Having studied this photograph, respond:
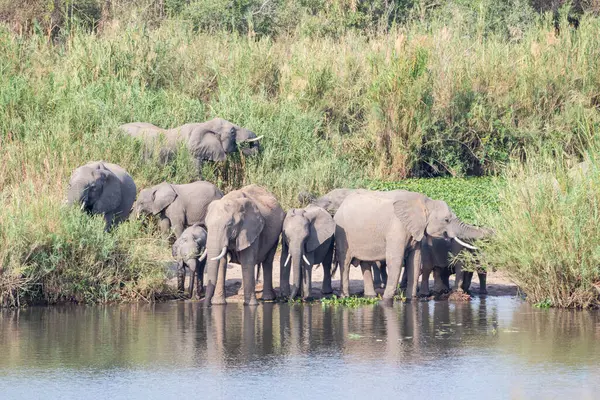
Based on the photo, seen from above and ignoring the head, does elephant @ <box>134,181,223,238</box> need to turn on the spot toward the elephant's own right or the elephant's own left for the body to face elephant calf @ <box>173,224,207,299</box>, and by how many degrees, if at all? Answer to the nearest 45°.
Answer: approximately 90° to the elephant's own left

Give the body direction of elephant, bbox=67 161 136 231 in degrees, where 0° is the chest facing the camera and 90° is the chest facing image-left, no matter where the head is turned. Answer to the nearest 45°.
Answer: approximately 45°

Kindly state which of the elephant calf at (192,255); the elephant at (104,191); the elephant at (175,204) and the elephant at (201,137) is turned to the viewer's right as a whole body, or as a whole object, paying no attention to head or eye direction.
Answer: the elephant at (201,137)

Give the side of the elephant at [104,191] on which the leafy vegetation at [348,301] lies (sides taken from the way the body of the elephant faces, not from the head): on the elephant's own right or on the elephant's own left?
on the elephant's own left

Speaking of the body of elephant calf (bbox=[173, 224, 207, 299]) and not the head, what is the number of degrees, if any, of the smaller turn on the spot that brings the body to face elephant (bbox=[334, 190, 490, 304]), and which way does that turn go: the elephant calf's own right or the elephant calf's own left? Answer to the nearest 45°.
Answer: approximately 90° to the elephant calf's own left

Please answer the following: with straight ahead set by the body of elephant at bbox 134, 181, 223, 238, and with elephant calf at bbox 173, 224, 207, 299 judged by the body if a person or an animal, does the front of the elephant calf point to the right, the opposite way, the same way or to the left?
to the left

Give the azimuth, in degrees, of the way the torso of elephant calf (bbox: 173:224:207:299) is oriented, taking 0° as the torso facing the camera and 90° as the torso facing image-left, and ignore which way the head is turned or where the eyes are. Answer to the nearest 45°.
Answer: approximately 0°

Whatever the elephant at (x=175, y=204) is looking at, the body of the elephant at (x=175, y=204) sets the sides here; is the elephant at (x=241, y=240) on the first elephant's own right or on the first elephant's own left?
on the first elephant's own left

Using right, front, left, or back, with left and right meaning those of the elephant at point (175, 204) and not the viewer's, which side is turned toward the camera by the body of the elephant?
left

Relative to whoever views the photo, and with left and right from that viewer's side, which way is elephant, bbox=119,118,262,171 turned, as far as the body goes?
facing to the right of the viewer

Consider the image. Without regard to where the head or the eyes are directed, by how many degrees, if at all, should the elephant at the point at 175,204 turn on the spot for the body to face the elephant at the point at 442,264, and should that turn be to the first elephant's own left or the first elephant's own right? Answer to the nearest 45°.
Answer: approximately 135° to the first elephant's own left

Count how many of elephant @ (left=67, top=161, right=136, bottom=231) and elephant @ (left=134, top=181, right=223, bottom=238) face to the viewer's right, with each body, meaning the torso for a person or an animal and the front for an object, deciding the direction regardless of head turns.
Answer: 0

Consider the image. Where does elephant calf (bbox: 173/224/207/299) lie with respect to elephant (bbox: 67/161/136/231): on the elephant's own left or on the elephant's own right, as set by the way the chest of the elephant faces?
on the elephant's own left

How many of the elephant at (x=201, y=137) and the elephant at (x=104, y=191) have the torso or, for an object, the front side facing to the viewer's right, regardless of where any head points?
1

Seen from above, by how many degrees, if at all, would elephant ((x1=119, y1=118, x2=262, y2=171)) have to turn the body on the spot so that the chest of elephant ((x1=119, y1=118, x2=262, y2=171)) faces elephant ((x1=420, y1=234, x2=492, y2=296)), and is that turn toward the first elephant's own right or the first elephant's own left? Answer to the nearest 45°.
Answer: approximately 45° to the first elephant's own right

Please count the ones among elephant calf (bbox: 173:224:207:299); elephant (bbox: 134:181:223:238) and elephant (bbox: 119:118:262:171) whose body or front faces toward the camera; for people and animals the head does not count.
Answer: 1

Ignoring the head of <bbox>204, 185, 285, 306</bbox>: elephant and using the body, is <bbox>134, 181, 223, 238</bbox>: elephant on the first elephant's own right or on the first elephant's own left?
on the first elephant's own right

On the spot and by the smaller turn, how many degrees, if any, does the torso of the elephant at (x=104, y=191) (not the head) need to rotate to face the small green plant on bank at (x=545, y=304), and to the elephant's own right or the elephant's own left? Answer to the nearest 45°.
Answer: approximately 90° to the elephant's own left
